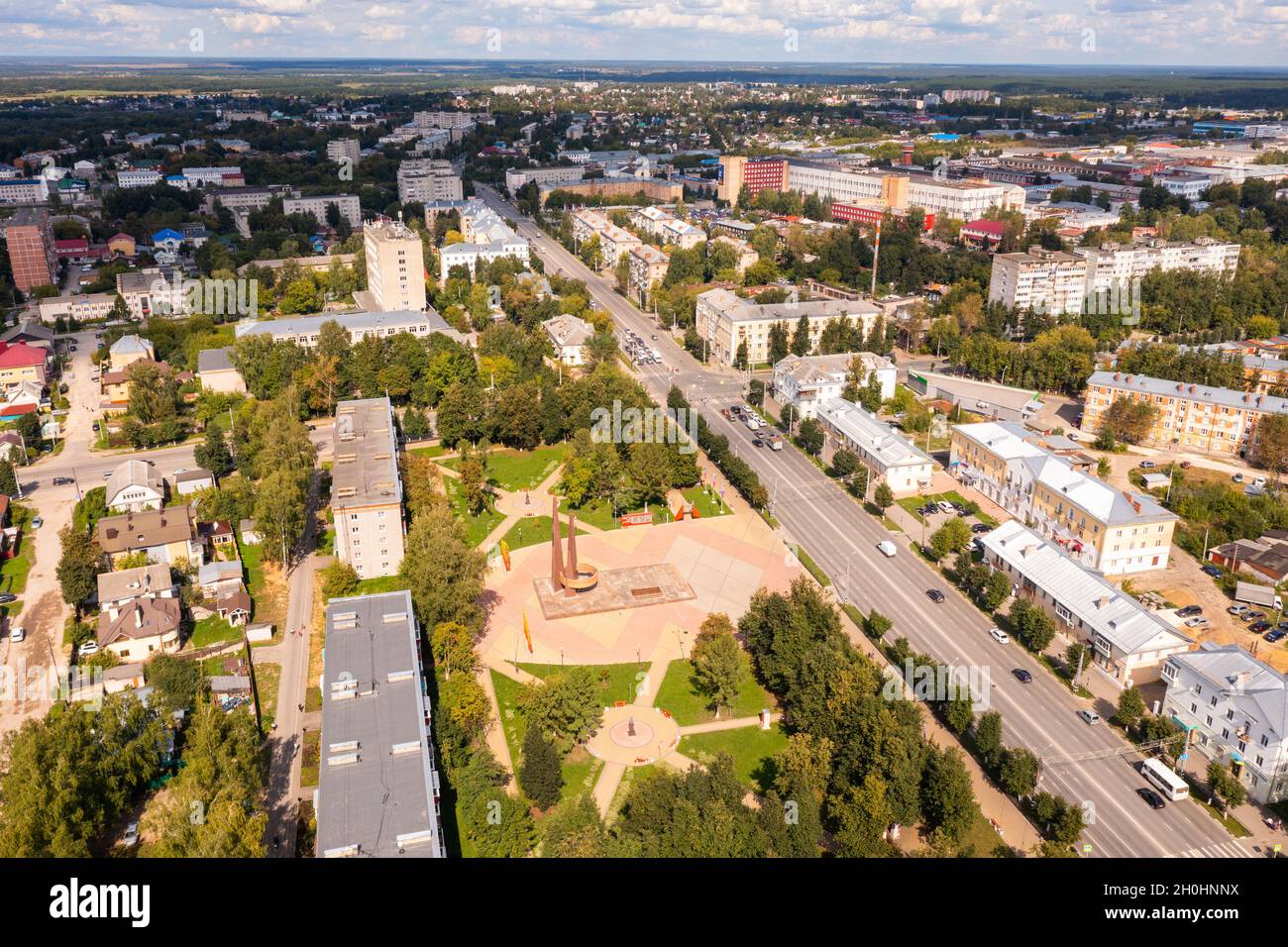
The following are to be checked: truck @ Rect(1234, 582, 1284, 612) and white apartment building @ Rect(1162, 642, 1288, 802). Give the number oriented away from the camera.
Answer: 0

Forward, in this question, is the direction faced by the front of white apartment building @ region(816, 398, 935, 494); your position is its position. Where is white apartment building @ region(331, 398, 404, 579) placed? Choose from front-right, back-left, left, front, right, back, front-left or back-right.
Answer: front

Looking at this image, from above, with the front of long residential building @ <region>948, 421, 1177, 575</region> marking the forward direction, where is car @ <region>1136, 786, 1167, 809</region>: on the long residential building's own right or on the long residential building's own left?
on the long residential building's own left

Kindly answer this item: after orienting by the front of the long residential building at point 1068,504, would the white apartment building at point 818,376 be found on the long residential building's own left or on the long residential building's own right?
on the long residential building's own right

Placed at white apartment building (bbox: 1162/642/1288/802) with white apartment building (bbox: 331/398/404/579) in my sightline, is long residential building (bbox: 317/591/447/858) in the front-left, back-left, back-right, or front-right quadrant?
front-left

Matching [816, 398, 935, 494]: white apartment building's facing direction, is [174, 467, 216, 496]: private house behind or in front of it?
in front

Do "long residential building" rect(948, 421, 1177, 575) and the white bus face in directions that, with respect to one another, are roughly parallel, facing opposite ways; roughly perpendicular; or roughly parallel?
roughly perpendicular

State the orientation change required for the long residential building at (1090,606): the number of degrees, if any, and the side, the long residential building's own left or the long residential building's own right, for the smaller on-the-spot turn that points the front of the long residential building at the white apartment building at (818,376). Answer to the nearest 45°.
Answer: approximately 90° to the long residential building's own right

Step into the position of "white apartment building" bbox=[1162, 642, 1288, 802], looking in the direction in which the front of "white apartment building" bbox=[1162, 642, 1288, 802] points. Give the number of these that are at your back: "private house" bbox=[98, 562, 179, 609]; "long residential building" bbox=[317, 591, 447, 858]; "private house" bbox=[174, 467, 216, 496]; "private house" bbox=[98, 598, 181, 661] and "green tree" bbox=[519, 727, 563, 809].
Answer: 0

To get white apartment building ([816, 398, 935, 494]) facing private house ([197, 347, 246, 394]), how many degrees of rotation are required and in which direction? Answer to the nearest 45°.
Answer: approximately 45° to its right

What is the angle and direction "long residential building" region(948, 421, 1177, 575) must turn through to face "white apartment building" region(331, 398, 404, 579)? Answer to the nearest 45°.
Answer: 0° — it already faces it

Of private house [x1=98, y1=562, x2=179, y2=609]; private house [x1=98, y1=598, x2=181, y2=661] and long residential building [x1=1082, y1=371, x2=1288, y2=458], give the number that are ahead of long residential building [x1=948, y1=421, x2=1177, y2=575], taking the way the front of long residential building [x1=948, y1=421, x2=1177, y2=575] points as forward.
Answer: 2

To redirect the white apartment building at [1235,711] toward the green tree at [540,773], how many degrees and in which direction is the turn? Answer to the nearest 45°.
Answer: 0° — it already faces it

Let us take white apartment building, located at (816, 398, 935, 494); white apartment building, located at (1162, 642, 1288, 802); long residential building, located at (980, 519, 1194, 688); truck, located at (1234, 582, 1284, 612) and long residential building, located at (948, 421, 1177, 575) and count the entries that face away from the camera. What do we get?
0

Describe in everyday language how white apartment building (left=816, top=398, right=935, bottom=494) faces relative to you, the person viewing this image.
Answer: facing the viewer and to the left of the viewer

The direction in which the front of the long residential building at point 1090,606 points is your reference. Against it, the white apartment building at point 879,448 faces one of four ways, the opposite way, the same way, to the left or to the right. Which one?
the same way

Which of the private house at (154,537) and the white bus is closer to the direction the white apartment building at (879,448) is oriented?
the private house

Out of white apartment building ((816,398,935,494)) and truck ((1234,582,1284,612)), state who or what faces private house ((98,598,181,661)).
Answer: the white apartment building

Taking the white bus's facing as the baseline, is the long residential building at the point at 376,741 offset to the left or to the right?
on its left

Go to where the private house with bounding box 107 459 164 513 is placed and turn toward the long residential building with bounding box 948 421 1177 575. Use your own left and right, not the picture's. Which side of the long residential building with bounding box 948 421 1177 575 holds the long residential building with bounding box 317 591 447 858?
right

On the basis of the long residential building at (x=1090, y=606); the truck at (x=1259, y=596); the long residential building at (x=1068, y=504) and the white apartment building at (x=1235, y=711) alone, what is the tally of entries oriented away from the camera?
0
